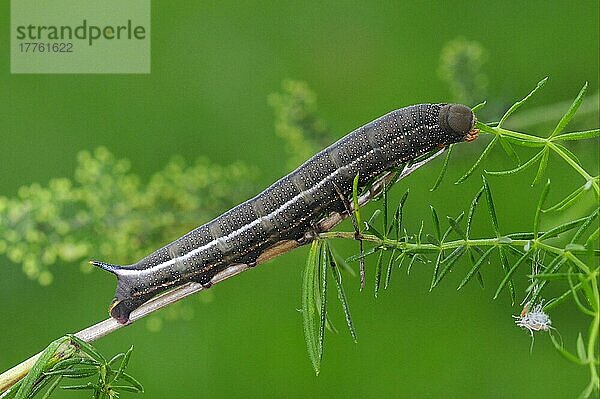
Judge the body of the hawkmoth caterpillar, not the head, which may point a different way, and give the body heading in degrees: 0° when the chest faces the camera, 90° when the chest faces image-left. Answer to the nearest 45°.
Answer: approximately 270°
